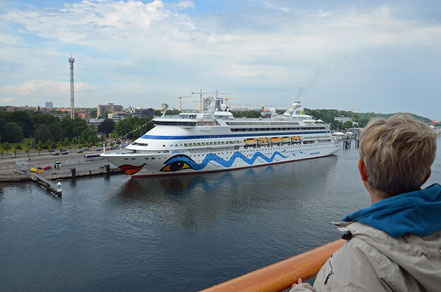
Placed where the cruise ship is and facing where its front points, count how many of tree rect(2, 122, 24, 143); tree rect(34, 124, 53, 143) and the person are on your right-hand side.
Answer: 2

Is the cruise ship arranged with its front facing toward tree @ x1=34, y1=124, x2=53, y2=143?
no

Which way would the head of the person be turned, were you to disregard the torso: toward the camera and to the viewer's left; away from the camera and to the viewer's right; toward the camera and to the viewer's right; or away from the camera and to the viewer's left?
away from the camera and to the viewer's left

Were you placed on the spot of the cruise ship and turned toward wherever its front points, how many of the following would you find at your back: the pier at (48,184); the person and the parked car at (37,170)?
0

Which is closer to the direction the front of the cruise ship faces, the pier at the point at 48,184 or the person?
the pier

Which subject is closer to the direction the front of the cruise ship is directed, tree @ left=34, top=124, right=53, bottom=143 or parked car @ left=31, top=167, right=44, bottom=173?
the parked car

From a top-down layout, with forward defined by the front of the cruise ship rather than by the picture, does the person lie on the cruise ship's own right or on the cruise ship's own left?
on the cruise ship's own left

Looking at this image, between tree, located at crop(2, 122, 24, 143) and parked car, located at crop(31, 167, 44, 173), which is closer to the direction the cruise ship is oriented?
the parked car

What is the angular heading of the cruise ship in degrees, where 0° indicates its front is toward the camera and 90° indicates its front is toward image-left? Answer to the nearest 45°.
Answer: approximately 45°

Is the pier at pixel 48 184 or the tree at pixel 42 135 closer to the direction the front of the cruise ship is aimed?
the pier

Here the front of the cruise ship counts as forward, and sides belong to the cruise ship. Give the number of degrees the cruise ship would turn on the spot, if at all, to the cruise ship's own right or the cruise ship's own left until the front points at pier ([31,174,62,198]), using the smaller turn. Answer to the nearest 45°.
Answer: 0° — it already faces it

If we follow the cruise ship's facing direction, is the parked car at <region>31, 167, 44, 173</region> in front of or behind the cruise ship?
in front

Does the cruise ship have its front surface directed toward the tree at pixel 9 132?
no

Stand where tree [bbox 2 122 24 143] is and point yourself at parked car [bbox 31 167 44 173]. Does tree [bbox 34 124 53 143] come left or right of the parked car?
left
